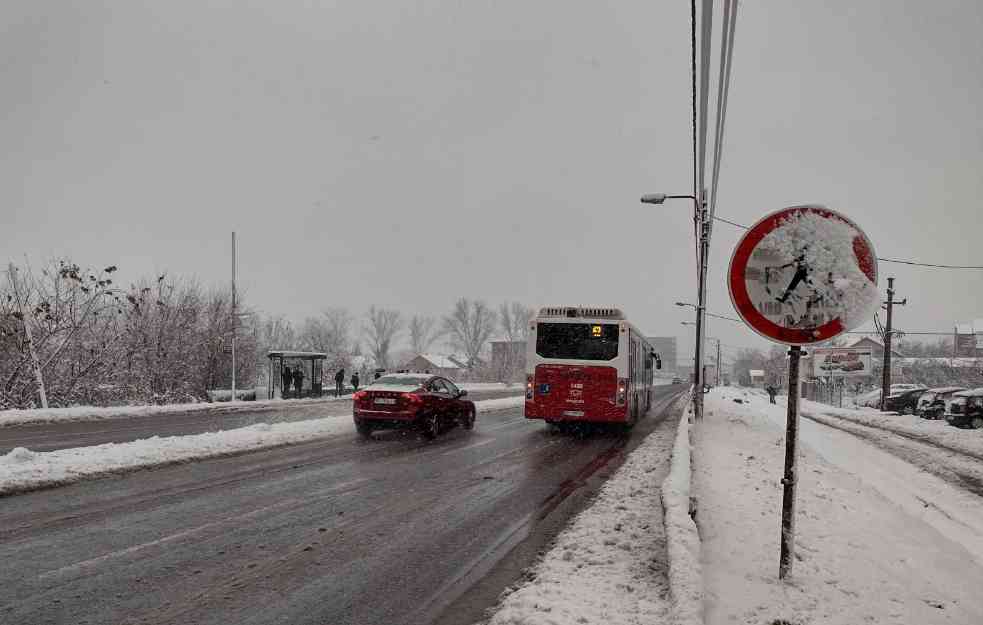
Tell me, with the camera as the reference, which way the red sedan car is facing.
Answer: facing away from the viewer and to the right of the viewer

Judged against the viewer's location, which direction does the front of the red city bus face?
facing away from the viewer

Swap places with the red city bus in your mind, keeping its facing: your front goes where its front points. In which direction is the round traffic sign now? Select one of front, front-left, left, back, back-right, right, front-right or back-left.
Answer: back

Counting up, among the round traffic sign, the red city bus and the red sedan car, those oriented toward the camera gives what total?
1

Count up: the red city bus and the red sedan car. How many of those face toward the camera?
0

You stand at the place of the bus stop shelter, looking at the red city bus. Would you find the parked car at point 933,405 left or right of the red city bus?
left

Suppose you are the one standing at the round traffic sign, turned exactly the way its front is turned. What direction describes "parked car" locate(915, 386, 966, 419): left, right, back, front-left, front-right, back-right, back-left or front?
back

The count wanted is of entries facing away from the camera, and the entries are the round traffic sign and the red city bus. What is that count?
1

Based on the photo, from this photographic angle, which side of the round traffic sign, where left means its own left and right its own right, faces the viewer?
front

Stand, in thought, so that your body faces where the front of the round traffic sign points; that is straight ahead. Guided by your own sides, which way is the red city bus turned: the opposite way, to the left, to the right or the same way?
the opposite way

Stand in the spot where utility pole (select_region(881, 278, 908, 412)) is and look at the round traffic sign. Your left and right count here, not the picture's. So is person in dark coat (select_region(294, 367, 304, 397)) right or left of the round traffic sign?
right

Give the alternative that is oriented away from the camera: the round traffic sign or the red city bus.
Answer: the red city bus

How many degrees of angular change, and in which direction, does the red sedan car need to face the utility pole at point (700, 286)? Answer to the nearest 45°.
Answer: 0° — it already faces it
